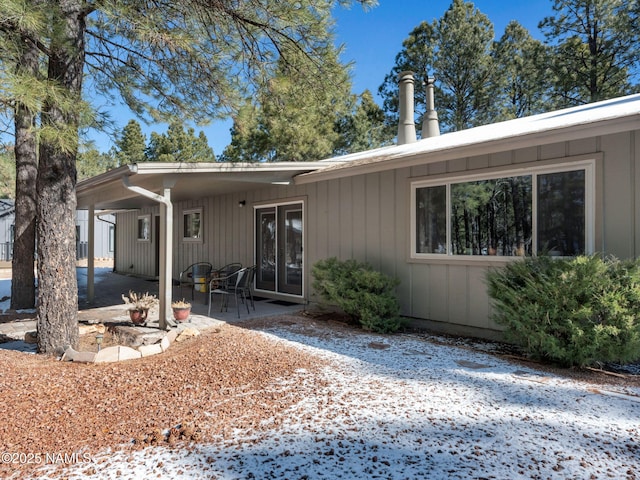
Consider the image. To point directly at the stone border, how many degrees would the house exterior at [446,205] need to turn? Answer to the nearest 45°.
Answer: approximately 45° to its right

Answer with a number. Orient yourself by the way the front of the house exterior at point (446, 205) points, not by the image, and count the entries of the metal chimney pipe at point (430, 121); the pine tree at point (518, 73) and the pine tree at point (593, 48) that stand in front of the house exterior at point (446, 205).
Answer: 0

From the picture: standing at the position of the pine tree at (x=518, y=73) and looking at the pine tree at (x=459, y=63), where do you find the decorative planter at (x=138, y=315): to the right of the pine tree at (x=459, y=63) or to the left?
left

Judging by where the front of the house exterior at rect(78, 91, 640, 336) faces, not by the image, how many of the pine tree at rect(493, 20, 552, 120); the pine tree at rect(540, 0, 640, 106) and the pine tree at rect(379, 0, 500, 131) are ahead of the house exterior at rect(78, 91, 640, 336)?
0

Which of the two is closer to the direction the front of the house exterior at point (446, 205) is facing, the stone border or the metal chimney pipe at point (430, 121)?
the stone border

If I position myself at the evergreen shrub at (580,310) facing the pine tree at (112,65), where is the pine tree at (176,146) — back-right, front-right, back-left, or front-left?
front-right

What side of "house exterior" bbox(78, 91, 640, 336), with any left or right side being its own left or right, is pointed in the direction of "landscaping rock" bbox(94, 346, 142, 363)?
front

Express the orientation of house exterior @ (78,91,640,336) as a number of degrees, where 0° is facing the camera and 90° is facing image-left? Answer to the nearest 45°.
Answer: approximately 45°

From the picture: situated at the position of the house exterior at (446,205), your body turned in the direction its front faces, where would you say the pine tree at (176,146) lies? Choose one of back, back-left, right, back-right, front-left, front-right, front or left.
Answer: right

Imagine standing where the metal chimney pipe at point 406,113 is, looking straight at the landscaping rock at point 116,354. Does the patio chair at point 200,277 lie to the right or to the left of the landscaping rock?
right

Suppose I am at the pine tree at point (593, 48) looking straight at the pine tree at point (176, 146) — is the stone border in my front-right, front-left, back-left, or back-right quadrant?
front-left

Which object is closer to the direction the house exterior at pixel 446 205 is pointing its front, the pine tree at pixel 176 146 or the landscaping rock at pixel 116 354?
the landscaping rock

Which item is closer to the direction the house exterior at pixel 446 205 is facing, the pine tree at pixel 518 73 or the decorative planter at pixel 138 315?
the decorative planter

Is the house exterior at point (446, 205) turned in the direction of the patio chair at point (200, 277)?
no

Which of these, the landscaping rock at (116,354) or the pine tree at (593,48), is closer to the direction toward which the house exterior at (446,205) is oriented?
the landscaping rock

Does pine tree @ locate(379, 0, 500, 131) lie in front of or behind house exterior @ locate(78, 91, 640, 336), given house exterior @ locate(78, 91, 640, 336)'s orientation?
behind

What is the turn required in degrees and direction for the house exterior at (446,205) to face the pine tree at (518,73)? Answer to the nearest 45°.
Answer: approximately 180°
